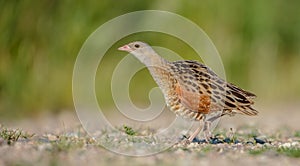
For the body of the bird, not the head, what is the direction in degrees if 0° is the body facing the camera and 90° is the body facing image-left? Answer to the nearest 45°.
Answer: approximately 90°
